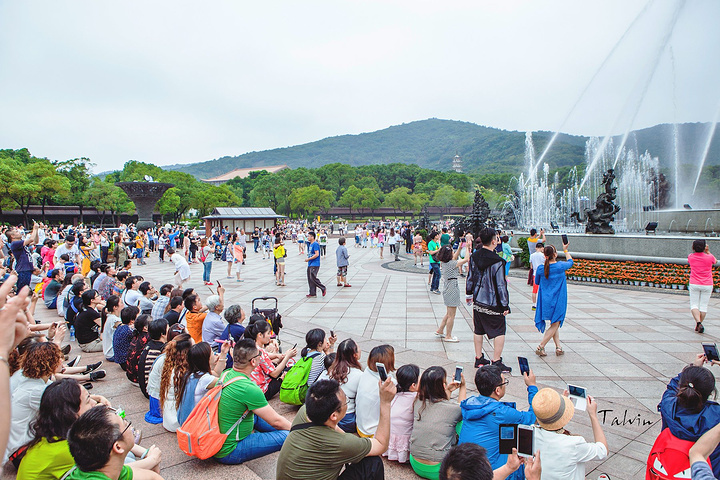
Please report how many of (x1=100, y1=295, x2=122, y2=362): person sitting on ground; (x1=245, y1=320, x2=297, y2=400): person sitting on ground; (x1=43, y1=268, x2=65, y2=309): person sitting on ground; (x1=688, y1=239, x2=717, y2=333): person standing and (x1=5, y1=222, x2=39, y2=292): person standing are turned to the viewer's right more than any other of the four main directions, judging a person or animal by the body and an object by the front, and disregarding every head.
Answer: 4

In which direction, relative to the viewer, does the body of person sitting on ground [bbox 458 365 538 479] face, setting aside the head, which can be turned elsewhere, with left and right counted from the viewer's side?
facing away from the viewer and to the right of the viewer

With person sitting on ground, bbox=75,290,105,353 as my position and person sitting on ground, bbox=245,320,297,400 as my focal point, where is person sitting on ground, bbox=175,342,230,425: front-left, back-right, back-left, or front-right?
front-right

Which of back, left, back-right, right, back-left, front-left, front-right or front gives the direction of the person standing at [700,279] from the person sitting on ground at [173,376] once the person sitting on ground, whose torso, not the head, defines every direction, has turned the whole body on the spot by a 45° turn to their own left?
right

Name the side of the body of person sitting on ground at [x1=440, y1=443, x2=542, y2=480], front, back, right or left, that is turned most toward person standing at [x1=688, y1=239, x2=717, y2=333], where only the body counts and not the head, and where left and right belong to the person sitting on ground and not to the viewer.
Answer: front

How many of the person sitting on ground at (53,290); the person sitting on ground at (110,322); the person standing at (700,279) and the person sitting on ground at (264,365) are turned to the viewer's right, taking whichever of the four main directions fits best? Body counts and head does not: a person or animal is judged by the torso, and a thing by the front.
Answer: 3

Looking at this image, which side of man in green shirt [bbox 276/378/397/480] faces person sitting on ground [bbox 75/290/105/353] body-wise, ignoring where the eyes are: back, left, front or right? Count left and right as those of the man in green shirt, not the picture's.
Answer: left

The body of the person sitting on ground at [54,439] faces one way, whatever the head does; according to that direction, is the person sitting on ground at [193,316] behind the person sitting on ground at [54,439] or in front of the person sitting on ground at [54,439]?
in front

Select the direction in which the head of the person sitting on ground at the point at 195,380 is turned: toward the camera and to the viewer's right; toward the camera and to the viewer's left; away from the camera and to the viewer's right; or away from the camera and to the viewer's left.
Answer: away from the camera and to the viewer's right

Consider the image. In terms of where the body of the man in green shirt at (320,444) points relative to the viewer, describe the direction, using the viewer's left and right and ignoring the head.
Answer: facing away from the viewer and to the right of the viewer

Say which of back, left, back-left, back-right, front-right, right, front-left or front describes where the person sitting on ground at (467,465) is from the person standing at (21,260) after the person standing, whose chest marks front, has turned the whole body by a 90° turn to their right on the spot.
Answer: front

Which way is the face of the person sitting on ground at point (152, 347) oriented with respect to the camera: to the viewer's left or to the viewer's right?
to the viewer's right

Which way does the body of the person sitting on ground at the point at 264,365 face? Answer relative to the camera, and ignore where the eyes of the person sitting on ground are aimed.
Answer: to the viewer's right

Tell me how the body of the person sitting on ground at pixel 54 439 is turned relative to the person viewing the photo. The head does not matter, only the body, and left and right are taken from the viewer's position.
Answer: facing away from the viewer and to the right of the viewer

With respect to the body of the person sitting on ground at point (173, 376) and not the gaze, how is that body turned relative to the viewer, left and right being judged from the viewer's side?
facing away from the viewer and to the right of the viewer

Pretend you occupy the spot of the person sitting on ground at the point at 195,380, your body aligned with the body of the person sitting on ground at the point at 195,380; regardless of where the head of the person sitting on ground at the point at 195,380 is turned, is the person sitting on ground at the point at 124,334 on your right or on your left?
on your left
